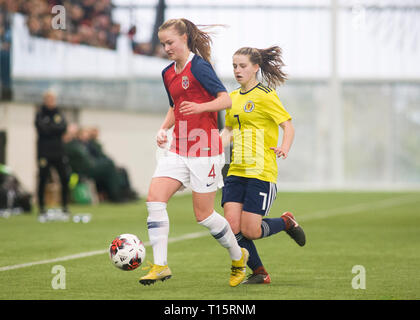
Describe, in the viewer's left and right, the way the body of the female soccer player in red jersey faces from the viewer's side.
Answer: facing the viewer and to the left of the viewer

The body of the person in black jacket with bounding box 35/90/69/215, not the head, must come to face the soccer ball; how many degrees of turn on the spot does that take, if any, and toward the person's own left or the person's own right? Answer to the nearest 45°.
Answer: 0° — they already face it

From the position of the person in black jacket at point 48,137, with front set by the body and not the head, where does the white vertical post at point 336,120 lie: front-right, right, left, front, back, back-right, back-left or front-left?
back-left

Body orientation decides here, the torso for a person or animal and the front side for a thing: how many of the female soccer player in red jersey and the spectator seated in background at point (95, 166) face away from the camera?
0

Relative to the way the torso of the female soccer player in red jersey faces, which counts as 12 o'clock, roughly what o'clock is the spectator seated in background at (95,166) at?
The spectator seated in background is roughly at 4 o'clock from the female soccer player in red jersey.

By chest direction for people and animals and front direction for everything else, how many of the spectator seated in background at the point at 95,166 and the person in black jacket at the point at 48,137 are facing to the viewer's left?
0

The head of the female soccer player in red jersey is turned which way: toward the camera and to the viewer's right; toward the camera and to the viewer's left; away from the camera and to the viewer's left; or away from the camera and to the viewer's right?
toward the camera and to the viewer's left

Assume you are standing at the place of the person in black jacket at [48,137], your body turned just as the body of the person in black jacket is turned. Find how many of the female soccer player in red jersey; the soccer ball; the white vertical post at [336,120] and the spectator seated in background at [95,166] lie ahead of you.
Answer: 2

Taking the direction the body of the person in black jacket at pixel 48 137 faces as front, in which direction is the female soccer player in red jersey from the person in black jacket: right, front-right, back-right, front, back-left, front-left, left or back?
front

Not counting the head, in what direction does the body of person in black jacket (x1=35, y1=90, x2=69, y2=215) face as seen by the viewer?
toward the camera

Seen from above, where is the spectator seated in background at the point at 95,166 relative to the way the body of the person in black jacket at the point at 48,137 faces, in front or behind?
behind

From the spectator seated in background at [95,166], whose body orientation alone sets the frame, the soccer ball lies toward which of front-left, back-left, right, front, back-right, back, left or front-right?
front-right

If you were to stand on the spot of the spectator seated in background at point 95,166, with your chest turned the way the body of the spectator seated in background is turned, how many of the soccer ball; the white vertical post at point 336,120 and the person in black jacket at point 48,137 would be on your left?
1

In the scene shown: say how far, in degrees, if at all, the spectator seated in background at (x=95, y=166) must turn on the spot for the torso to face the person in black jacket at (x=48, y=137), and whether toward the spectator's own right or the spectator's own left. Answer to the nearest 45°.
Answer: approximately 45° to the spectator's own right
